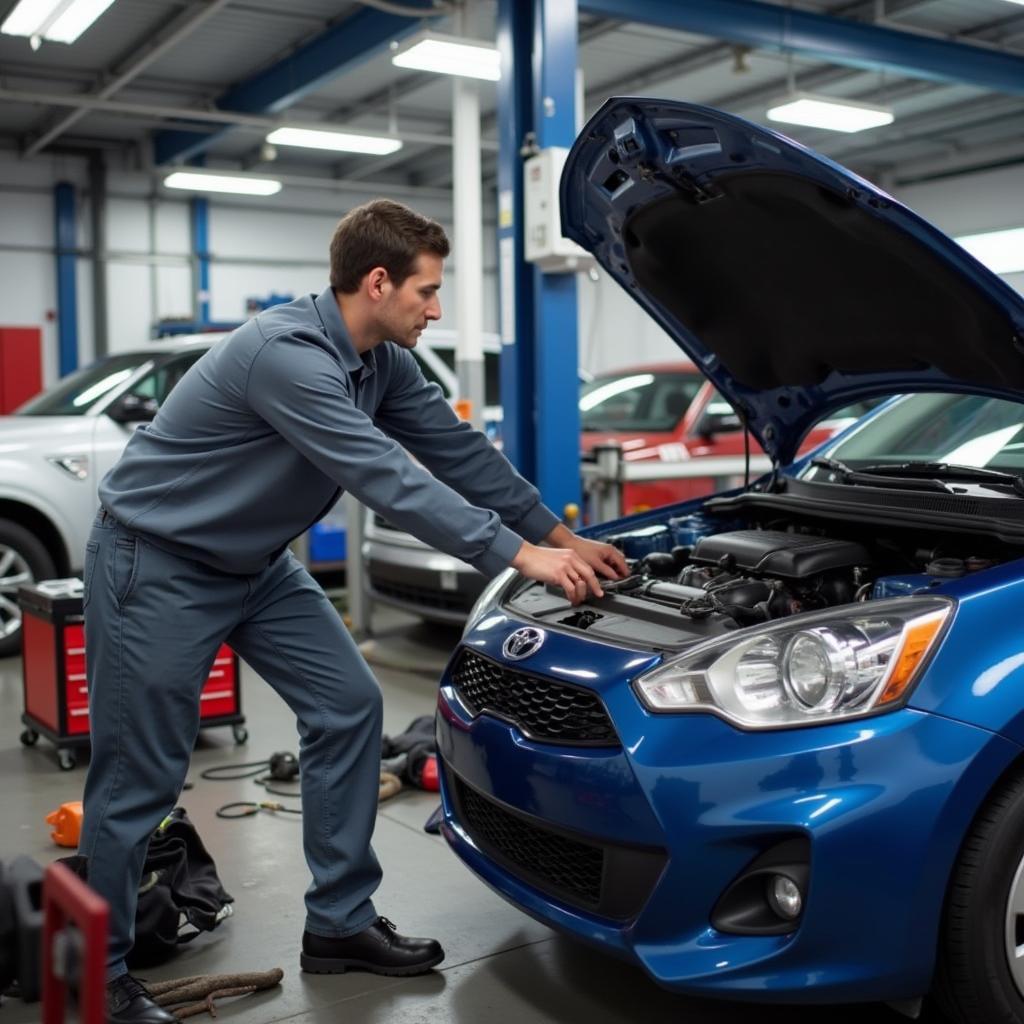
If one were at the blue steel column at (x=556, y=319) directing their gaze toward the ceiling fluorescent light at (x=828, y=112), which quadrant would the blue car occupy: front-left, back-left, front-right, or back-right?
back-right

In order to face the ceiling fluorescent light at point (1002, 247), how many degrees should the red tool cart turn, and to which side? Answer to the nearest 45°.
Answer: approximately 90° to its left

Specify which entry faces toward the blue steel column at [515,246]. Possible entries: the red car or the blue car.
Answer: the red car

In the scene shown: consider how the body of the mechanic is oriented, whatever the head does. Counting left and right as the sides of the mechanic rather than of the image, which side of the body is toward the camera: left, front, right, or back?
right

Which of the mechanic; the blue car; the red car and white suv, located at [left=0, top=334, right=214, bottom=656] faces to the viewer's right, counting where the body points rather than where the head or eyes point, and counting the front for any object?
the mechanic

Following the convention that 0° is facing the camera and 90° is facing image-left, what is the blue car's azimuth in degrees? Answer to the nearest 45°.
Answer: approximately 45°

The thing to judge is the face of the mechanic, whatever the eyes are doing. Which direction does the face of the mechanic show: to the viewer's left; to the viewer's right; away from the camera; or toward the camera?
to the viewer's right

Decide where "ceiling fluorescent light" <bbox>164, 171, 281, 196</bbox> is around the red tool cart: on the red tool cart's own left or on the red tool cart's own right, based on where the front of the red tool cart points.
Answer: on the red tool cart's own left

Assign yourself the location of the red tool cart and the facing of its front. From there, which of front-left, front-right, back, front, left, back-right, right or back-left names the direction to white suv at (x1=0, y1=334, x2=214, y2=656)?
back-left

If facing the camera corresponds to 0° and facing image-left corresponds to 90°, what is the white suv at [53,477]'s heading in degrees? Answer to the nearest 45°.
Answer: approximately 45°

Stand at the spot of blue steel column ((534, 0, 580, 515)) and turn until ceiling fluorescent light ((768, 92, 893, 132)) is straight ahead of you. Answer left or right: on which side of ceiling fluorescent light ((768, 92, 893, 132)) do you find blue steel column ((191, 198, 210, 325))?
left

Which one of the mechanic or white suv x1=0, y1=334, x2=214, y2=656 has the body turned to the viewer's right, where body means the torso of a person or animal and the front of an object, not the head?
the mechanic

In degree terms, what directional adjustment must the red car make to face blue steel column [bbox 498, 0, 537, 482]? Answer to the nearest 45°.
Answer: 0° — it already faces it
